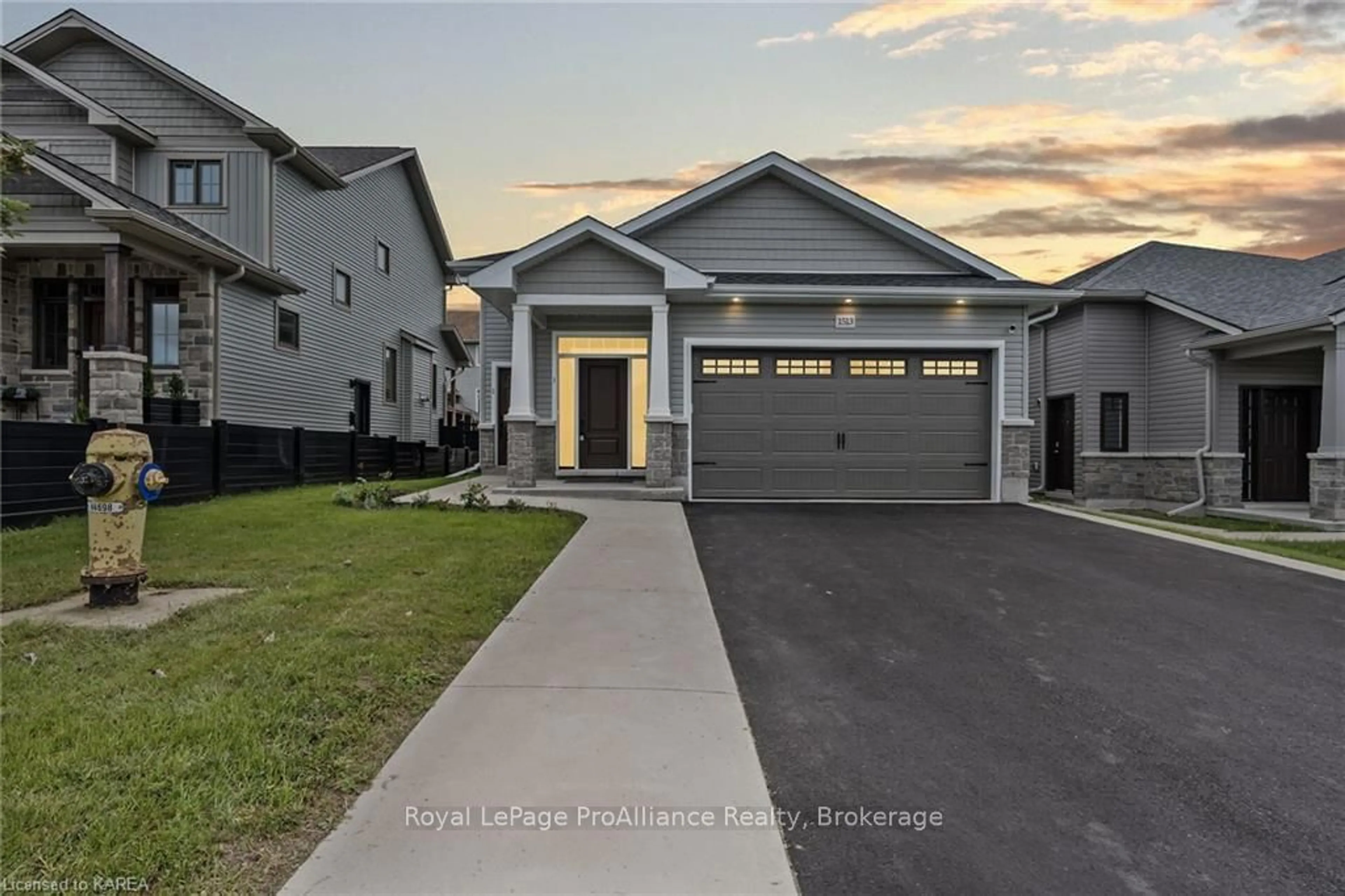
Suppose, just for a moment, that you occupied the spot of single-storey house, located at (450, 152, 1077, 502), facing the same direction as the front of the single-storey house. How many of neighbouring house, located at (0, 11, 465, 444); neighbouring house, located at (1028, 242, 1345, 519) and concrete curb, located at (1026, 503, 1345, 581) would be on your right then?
1

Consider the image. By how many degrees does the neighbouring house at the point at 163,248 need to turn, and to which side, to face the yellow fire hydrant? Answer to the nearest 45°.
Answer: approximately 45° to its left

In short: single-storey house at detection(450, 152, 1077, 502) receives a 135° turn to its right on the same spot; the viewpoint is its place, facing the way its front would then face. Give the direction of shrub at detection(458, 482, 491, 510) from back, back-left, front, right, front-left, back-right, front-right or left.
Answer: left

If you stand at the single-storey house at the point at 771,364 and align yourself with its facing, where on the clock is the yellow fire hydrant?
The yellow fire hydrant is roughly at 1 o'clock from the single-storey house.

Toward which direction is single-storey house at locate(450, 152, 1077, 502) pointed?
toward the camera

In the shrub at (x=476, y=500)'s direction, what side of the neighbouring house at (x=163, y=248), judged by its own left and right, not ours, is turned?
left

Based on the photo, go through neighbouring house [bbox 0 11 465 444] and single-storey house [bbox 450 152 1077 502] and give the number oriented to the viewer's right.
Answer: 0

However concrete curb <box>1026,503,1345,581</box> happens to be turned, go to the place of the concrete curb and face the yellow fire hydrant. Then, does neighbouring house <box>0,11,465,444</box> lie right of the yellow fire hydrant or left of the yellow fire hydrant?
right

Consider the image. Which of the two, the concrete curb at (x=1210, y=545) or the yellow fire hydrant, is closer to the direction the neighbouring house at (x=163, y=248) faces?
the yellow fire hydrant

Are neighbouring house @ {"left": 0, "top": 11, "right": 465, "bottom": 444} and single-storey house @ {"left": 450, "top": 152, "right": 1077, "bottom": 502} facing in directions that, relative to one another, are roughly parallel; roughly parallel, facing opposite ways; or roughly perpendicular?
roughly parallel

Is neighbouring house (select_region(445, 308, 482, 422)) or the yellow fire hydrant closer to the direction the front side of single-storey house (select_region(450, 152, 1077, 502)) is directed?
the yellow fire hydrant
